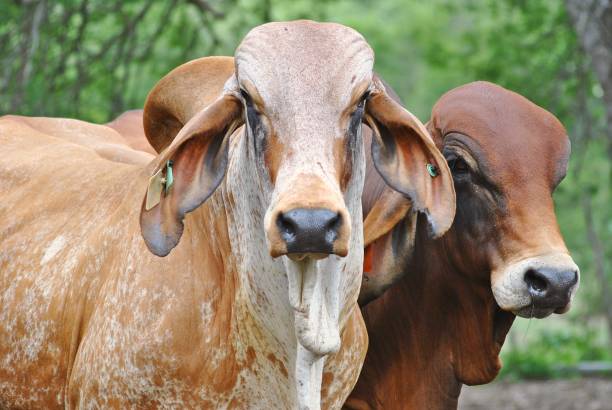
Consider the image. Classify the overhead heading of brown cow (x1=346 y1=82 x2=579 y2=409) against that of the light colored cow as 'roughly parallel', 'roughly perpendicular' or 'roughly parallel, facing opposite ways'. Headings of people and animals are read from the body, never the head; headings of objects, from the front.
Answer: roughly parallel

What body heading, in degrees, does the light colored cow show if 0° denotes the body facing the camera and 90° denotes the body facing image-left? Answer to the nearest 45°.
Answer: approximately 315°

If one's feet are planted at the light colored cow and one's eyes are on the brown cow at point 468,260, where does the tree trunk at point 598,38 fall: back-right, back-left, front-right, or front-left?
front-left

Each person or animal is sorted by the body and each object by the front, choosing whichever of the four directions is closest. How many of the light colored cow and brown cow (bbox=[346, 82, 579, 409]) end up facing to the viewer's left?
0

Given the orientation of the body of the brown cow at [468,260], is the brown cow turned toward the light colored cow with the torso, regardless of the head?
no

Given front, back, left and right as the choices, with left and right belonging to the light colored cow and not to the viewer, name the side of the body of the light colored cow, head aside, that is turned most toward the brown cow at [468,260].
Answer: left

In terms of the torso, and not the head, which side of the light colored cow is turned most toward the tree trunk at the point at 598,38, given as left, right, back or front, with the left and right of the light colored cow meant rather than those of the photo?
left

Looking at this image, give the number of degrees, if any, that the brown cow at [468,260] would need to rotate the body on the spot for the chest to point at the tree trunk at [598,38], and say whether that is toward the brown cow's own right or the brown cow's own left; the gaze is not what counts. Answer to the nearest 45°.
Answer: approximately 135° to the brown cow's own left

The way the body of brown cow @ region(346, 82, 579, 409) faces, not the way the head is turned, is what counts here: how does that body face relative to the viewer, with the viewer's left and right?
facing the viewer and to the right of the viewer
